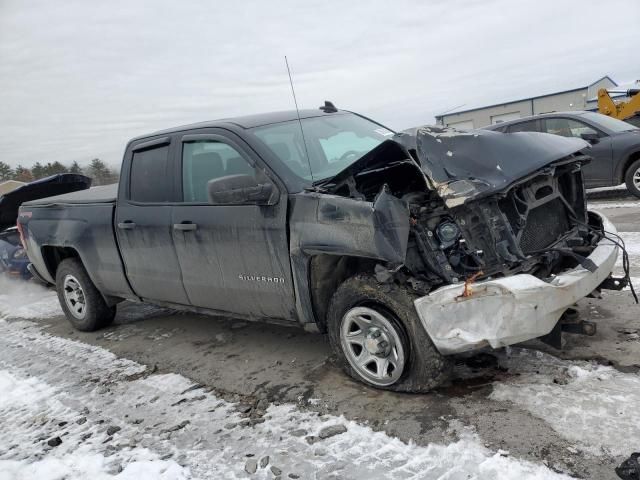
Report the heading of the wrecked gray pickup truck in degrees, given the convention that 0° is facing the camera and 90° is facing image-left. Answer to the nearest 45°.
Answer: approximately 315°

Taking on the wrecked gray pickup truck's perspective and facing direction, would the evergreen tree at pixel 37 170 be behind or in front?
behind

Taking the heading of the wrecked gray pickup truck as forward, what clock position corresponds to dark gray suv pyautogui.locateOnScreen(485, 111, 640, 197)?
The dark gray suv is roughly at 9 o'clock from the wrecked gray pickup truck.

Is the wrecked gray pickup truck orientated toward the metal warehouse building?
no

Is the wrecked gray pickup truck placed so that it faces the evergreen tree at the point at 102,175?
no

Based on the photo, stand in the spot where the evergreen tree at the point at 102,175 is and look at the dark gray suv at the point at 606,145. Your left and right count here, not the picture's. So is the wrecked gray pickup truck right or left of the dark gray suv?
right

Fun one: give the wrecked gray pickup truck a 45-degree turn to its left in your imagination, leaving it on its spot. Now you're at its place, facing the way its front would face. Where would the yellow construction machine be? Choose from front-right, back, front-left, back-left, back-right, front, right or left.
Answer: front-left
